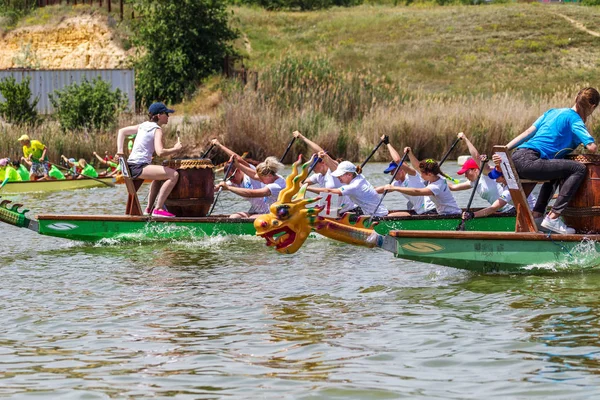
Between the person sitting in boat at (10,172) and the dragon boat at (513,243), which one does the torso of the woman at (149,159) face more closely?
the dragon boat

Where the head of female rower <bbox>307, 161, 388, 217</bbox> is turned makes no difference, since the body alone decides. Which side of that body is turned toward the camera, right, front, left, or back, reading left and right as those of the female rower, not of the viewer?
left

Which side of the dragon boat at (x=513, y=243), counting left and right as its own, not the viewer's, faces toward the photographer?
left

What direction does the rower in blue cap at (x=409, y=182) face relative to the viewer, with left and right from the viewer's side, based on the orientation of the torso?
facing to the left of the viewer

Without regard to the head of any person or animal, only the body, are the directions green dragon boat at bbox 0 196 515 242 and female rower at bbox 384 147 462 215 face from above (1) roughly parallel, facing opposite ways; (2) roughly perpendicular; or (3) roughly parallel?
roughly parallel

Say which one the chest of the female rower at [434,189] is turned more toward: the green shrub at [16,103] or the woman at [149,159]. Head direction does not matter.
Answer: the woman

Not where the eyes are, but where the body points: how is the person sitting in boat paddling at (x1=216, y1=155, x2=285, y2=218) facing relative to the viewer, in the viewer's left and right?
facing to the left of the viewer

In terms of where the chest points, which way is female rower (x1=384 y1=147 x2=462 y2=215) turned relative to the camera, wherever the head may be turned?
to the viewer's left

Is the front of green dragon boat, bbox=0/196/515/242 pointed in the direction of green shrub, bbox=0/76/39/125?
no

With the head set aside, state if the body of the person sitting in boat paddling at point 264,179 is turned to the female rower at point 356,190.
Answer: no

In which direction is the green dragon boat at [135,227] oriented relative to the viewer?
to the viewer's left

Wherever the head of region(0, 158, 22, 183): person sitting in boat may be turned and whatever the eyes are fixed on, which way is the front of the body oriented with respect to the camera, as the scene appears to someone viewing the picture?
to the viewer's left

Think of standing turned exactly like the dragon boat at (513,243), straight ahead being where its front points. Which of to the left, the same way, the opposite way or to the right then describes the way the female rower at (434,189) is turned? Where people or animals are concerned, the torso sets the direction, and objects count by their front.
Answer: the same way

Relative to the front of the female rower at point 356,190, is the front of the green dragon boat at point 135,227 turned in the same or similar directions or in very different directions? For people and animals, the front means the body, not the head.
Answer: same or similar directions

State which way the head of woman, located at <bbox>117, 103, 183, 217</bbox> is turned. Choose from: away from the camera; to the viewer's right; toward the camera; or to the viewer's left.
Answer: to the viewer's right

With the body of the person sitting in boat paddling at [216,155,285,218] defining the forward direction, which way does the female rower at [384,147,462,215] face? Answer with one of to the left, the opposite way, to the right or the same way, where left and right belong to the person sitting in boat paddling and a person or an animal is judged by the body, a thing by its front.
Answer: the same way

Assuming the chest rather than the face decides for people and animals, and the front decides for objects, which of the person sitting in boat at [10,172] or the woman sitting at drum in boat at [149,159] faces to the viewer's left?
the person sitting in boat

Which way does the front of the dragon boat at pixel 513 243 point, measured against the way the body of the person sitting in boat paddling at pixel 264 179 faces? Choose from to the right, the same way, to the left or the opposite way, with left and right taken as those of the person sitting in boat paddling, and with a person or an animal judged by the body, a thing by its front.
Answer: the same way
